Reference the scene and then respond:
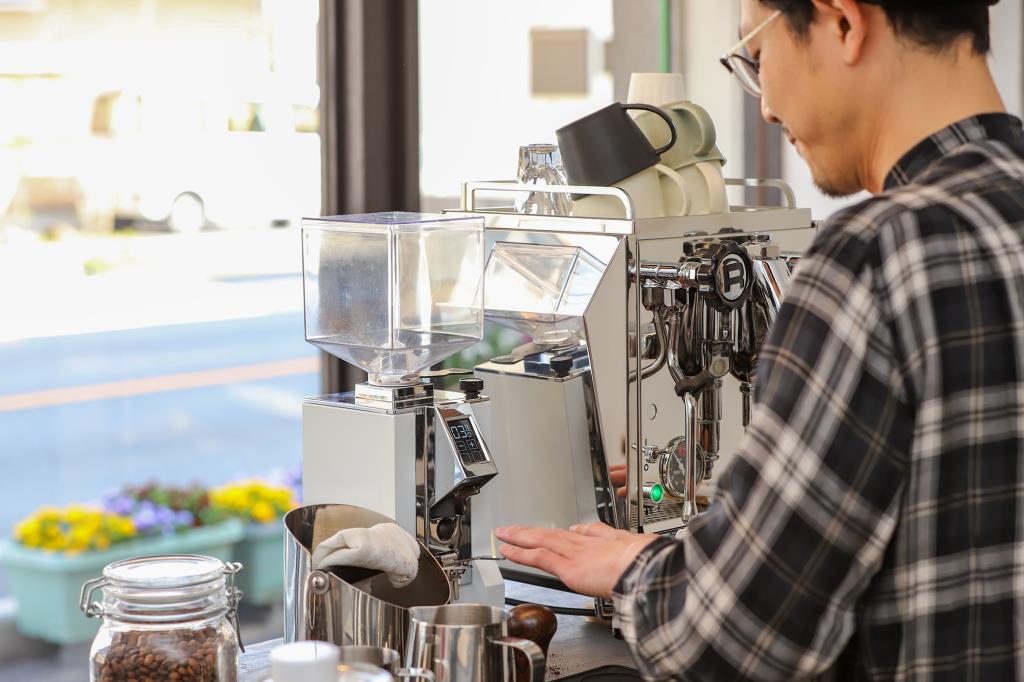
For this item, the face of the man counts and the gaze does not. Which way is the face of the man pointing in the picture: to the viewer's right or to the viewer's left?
to the viewer's left

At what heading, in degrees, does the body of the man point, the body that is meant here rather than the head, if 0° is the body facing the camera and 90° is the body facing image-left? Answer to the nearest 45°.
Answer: approximately 135°

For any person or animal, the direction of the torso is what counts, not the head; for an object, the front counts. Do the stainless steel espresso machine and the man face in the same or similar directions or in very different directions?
very different directions

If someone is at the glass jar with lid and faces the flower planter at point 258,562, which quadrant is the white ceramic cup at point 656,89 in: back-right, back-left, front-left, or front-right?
front-right

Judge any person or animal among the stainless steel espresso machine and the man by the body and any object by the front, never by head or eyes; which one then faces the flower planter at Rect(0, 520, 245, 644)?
the man

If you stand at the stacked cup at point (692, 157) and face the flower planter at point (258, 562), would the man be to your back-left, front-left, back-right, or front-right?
back-left

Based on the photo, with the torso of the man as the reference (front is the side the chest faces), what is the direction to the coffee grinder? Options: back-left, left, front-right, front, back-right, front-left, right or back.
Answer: front

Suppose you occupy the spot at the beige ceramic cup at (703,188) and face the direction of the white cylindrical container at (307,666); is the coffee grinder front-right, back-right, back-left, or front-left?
front-right

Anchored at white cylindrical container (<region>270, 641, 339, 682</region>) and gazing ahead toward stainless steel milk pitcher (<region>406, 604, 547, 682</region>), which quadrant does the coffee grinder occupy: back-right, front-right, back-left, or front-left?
front-left

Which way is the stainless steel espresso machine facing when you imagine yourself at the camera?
facing the viewer and to the right of the viewer

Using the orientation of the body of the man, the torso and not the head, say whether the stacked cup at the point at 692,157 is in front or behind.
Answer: in front

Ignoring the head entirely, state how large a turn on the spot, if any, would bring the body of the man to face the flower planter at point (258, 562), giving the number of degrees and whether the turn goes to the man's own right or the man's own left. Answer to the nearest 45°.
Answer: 0° — they already face it

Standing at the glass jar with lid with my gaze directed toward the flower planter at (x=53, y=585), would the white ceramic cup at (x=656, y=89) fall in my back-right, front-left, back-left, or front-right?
front-right
